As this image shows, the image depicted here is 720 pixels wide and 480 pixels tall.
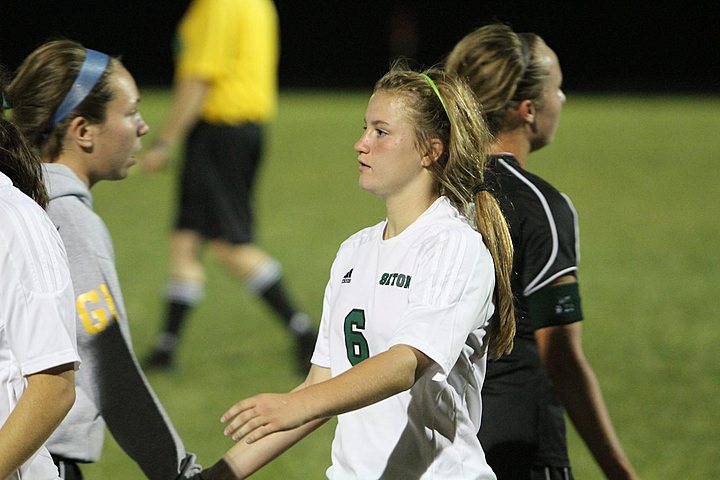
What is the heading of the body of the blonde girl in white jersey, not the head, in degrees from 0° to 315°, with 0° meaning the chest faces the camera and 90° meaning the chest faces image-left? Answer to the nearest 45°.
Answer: approximately 45°

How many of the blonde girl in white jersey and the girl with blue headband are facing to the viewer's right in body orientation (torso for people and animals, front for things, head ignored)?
1

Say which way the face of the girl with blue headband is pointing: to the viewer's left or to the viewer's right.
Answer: to the viewer's right

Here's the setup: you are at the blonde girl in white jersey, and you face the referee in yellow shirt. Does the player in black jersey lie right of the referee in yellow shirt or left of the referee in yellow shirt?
right

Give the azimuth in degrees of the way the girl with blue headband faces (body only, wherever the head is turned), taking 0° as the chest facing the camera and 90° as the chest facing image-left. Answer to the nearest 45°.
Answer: approximately 270°

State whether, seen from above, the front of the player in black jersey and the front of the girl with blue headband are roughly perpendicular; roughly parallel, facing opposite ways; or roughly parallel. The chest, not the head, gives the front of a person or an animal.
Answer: roughly parallel

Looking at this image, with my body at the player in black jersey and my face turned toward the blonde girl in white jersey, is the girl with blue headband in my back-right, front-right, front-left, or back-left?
front-right

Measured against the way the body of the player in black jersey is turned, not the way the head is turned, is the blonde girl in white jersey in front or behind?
behind

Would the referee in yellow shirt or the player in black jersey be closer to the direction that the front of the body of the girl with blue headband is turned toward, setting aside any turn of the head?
the player in black jersey

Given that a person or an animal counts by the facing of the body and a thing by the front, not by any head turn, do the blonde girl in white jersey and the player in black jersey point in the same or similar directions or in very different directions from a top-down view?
very different directions

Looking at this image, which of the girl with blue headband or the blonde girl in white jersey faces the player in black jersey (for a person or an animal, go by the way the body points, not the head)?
the girl with blue headband

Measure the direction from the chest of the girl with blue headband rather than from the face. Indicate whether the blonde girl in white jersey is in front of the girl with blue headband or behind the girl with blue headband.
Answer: in front
